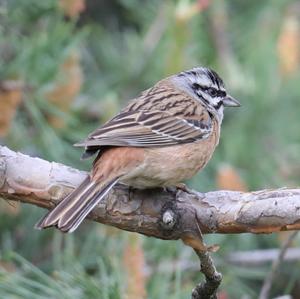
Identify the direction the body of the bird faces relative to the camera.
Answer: to the viewer's right
